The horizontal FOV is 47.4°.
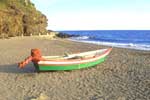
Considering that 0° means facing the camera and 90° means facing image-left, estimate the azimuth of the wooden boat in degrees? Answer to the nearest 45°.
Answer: approximately 270°
